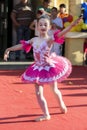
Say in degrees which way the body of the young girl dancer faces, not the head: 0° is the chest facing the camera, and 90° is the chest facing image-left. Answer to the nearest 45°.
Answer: approximately 45°

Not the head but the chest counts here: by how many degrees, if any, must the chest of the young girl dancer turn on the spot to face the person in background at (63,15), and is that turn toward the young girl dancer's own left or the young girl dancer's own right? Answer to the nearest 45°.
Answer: approximately 135° to the young girl dancer's own right

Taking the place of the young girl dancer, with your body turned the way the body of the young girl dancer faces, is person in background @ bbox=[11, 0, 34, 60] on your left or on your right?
on your right
